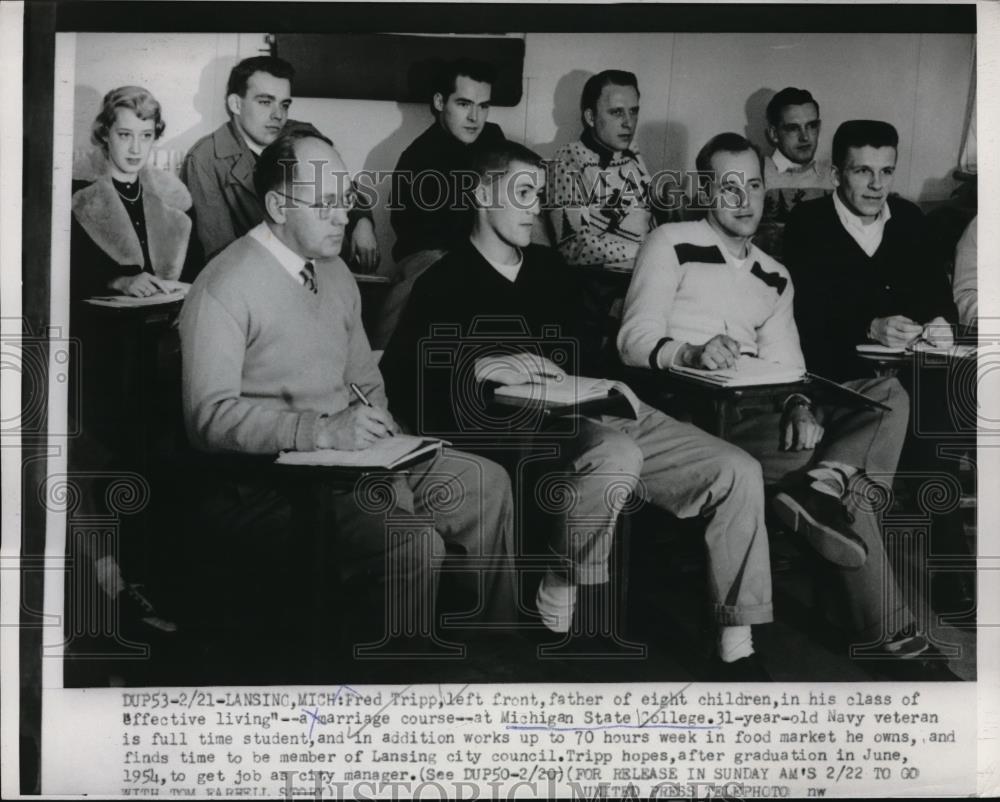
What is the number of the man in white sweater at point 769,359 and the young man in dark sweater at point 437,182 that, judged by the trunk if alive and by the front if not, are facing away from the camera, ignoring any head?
0

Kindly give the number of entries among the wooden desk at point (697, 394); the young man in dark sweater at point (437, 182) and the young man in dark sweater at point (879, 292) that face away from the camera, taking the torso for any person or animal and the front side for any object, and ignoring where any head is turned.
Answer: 0

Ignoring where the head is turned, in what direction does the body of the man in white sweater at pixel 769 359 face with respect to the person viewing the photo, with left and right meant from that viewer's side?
facing the viewer and to the right of the viewer

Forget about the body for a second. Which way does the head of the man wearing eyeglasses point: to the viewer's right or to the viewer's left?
to the viewer's right

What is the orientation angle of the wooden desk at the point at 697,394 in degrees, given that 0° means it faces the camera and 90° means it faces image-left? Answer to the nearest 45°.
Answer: approximately 315°

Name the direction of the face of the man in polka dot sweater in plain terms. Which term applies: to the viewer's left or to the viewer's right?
to the viewer's right

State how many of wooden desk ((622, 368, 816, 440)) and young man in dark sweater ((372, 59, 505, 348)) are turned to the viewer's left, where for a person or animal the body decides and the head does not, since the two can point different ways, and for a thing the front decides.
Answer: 0
